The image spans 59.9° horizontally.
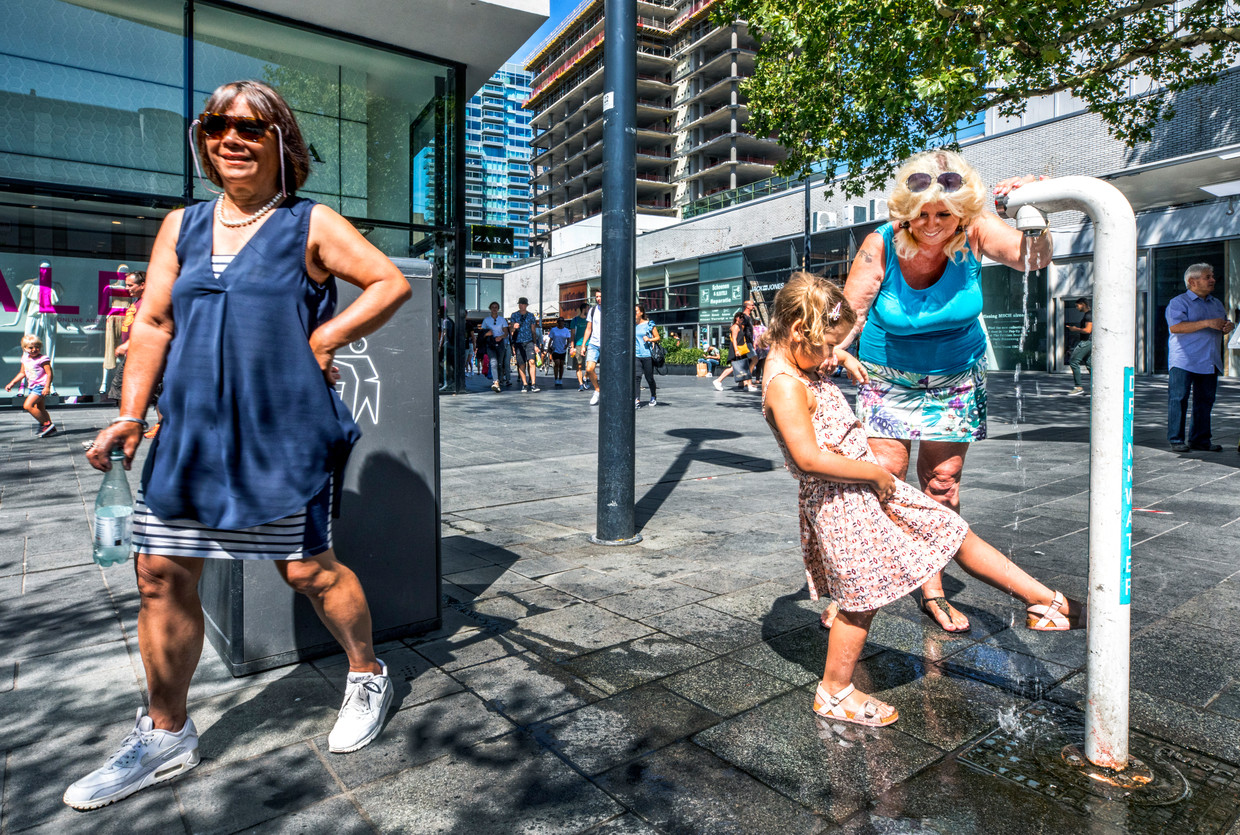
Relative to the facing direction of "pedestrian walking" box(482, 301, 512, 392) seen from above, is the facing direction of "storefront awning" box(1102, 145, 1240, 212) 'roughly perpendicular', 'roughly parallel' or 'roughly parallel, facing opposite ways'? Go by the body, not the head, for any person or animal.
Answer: roughly perpendicular

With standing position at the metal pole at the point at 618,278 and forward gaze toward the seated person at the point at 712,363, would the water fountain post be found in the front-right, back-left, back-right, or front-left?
back-right

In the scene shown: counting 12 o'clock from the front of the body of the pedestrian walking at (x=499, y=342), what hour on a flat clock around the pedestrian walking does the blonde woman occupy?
The blonde woman is roughly at 12 o'clock from the pedestrian walking.

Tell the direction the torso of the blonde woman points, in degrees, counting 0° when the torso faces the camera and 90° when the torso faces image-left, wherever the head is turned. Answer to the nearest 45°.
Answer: approximately 0°

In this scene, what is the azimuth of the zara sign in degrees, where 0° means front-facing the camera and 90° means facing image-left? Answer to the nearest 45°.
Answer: approximately 0°
